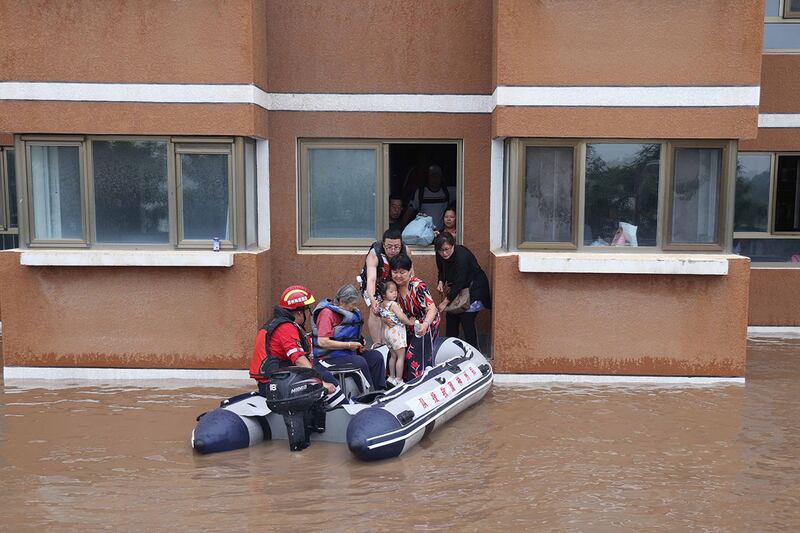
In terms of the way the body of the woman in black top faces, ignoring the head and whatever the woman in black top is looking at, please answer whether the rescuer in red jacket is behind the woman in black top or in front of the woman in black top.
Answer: in front

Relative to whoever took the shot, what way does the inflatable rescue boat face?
facing away from the viewer and to the right of the viewer

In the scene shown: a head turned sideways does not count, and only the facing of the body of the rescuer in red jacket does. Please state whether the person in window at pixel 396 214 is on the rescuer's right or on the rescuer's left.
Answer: on the rescuer's left

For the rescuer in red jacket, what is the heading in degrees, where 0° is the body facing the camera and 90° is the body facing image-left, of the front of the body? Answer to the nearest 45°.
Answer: approximately 270°

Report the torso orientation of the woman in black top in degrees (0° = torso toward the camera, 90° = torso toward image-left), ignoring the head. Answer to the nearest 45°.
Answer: approximately 45°

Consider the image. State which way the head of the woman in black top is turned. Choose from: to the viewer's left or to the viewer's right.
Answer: to the viewer's left

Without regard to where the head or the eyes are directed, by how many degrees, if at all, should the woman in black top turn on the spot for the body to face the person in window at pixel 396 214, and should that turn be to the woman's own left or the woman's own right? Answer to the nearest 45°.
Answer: approximately 90° to the woman's own right

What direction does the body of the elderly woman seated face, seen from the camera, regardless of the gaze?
to the viewer's right

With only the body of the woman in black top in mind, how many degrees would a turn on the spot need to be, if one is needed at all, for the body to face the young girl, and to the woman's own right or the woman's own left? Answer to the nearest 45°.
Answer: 0° — they already face them
